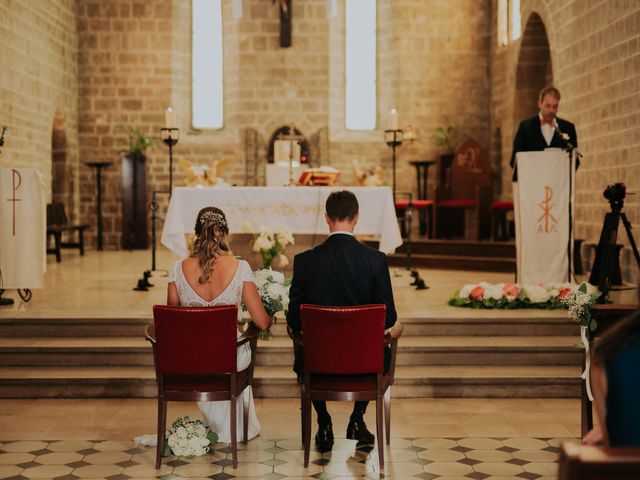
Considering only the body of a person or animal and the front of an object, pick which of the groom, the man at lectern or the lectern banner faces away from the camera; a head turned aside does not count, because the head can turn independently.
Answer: the groom

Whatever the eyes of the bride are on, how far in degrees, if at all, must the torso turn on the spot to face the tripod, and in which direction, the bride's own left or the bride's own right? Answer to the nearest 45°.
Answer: approximately 45° to the bride's own right

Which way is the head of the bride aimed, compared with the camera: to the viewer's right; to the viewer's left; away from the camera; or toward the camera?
away from the camera

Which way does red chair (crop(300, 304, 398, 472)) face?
away from the camera

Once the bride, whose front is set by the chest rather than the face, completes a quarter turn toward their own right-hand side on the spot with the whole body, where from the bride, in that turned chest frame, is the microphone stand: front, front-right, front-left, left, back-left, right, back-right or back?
front-left

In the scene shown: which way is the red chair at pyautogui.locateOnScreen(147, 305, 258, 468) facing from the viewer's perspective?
away from the camera

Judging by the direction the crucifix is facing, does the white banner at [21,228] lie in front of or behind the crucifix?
in front

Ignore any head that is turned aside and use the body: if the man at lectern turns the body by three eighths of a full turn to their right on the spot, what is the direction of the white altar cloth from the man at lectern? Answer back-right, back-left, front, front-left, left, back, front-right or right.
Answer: front-left

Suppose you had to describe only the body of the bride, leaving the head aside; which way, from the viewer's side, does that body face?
away from the camera

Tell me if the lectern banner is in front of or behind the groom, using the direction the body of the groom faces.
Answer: in front

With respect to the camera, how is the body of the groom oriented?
away from the camera

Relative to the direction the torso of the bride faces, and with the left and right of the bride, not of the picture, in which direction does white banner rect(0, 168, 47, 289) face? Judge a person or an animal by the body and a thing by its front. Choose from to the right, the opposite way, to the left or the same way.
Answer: the opposite way
